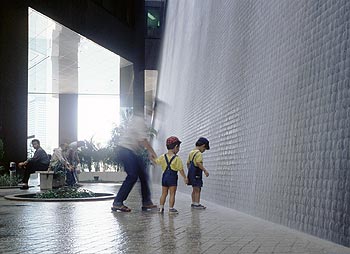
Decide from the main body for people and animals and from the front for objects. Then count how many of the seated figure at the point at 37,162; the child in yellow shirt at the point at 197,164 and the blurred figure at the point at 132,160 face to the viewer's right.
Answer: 2

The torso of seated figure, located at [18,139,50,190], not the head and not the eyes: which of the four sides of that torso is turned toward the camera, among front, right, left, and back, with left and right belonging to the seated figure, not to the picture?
left

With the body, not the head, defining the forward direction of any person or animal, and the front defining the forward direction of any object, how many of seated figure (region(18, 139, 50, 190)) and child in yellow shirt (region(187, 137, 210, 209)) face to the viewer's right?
1

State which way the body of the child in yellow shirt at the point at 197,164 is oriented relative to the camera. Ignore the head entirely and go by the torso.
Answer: to the viewer's right

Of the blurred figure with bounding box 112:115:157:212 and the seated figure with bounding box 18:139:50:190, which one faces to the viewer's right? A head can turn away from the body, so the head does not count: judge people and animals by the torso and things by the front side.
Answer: the blurred figure with bounding box 112:115:157:212

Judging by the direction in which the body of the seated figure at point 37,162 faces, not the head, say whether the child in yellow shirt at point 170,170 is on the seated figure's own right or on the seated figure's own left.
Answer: on the seated figure's own left

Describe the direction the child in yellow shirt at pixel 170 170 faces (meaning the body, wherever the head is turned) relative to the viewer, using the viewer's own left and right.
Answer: facing away from the viewer and to the right of the viewer

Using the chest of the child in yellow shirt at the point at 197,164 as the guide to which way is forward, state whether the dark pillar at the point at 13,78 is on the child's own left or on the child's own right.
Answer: on the child's own left

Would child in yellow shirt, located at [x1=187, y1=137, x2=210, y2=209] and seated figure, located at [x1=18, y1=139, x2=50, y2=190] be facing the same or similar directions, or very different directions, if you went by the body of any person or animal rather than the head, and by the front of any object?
very different directions
